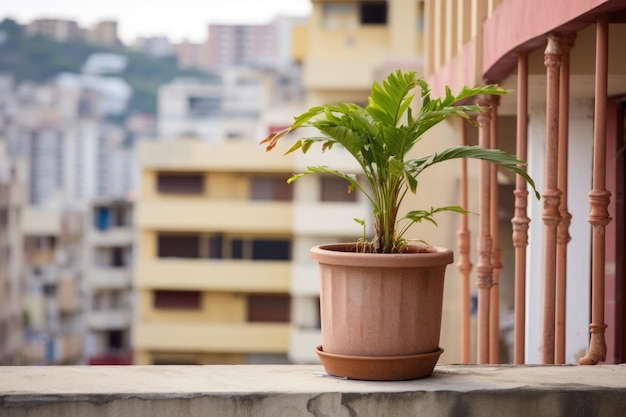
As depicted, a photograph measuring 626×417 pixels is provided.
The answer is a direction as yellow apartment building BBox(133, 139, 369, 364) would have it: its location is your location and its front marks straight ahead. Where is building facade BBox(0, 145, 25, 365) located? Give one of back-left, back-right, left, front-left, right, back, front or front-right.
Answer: back-right

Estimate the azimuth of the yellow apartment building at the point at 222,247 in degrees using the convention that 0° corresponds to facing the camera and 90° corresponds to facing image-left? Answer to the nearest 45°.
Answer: approximately 0°

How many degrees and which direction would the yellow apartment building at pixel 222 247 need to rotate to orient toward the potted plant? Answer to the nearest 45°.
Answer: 0° — it already faces it

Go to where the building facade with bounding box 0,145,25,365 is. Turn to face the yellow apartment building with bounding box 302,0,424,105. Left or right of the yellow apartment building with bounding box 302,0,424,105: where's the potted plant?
right
